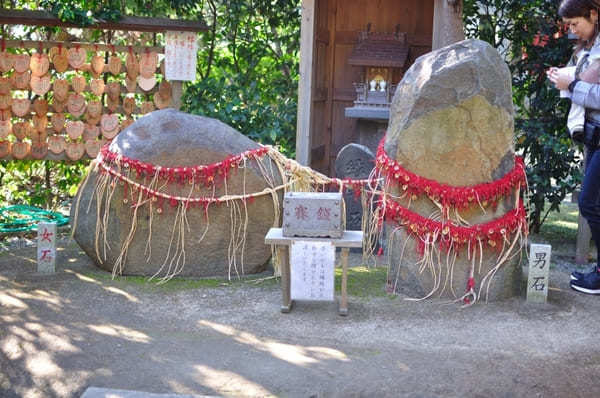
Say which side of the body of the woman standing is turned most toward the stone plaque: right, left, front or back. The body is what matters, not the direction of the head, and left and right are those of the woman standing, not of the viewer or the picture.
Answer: front

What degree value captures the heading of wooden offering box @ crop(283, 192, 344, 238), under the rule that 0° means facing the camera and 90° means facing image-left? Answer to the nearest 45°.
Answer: approximately 0°

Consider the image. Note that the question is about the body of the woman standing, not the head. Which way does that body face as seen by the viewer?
to the viewer's left

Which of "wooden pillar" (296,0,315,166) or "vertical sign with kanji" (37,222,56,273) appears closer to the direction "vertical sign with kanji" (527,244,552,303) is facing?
the vertical sign with kanji

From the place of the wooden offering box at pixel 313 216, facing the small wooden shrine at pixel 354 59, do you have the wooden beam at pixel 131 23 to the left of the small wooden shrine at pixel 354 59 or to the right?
left

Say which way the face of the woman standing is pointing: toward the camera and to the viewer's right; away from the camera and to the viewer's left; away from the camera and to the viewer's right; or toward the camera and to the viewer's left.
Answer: toward the camera and to the viewer's left

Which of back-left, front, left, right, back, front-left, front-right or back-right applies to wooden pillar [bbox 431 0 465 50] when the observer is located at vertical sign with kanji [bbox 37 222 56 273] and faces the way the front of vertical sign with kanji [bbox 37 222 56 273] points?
left

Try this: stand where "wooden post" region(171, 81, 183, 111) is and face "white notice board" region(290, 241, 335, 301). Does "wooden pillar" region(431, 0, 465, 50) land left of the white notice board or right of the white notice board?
left

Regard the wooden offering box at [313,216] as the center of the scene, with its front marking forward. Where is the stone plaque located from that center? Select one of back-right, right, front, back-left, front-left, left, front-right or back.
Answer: back

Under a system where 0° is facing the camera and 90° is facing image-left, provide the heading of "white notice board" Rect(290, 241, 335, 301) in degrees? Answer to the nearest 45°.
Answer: approximately 0°

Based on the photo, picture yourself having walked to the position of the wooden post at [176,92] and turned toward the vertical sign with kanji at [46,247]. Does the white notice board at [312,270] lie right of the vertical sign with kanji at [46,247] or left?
left

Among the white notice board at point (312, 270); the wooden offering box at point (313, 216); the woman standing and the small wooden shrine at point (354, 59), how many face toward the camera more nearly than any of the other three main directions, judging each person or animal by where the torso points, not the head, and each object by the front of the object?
3
